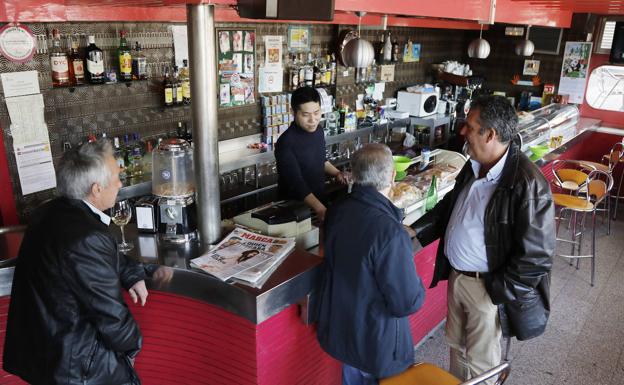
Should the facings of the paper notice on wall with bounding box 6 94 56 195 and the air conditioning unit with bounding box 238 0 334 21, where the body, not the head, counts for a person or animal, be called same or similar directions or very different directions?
same or similar directions

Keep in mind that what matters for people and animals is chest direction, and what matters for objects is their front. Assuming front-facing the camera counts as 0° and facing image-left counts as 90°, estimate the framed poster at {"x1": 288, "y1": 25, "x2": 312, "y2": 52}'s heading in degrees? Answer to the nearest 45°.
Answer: approximately 0°

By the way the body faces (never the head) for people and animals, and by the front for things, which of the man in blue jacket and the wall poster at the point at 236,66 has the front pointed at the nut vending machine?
the wall poster

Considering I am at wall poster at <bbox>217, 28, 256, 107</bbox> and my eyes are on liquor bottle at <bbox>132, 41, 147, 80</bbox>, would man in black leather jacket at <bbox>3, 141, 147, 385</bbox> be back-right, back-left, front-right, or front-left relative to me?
front-left

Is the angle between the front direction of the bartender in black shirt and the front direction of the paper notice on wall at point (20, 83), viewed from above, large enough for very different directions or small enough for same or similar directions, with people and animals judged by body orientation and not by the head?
same or similar directions

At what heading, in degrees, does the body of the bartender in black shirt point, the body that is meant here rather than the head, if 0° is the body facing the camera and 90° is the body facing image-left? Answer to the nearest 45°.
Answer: approximately 315°

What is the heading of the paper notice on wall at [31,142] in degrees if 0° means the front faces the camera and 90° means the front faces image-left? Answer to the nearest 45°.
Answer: approximately 0°

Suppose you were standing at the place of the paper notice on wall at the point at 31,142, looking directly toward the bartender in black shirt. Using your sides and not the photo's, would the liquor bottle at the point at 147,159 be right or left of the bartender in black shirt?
left

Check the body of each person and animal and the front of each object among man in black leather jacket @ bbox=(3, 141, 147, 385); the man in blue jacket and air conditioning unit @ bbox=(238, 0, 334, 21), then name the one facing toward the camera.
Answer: the air conditioning unit

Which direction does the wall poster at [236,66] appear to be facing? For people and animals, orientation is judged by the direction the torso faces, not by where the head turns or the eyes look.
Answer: toward the camera

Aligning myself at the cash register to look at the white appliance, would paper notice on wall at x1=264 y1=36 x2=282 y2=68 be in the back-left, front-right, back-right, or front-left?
front-left

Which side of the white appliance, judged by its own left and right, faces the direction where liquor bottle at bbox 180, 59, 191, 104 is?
right

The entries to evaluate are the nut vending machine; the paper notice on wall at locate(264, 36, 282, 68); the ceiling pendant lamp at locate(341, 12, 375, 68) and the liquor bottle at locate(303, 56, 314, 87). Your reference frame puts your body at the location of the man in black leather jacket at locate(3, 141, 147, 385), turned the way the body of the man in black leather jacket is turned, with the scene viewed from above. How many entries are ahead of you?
4

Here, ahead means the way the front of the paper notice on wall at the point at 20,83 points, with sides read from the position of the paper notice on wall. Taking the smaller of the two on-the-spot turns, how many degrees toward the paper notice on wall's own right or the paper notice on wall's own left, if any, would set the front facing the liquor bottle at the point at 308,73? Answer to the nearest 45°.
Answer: approximately 90° to the paper notice on wall's own left

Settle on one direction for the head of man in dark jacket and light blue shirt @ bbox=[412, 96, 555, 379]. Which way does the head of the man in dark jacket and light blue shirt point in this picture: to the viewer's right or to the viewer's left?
to the viewer's left
